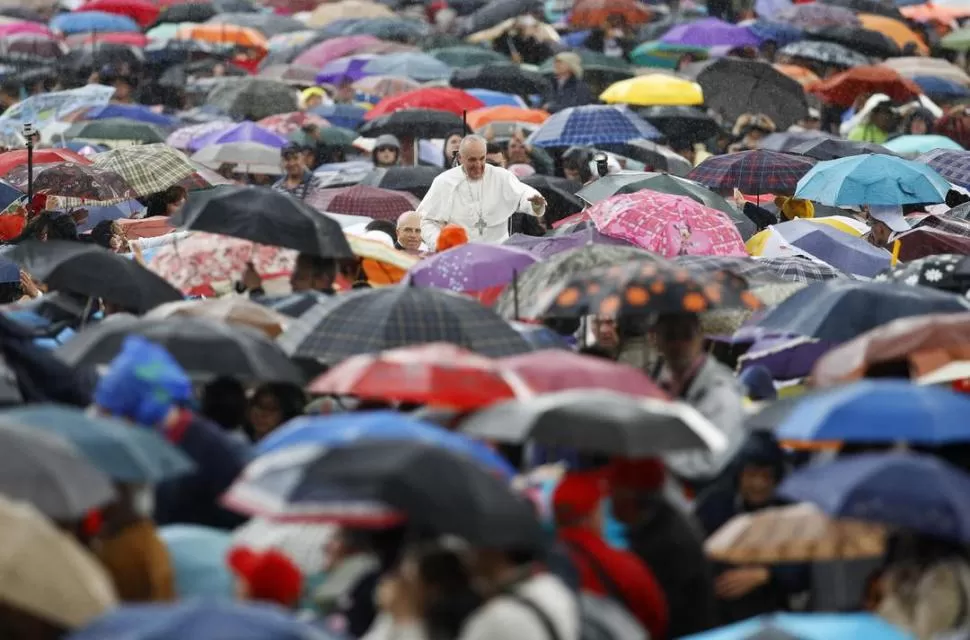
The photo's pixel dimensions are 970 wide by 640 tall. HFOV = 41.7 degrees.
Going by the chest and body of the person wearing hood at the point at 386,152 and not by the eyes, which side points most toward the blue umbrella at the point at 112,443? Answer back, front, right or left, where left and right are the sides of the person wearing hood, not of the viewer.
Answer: front

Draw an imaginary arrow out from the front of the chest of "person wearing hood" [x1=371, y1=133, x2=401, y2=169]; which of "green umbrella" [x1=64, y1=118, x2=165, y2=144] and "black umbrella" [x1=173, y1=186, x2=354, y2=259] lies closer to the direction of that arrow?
the black umbrella

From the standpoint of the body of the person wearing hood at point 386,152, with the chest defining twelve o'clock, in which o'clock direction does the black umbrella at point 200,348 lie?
The black umbrella is roughly at 12 o'clock from the person wearing hood.

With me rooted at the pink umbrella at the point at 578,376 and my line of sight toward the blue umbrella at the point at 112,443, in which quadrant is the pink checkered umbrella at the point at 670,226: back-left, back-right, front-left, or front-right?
back-right

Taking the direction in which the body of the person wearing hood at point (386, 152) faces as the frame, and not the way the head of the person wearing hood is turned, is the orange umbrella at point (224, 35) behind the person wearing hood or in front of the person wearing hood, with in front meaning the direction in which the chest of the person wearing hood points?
behind

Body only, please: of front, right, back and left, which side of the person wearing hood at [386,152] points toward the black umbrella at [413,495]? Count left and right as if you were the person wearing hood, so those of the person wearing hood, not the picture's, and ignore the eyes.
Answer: front

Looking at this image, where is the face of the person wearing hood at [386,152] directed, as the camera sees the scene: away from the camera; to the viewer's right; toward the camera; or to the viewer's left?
toward the camera

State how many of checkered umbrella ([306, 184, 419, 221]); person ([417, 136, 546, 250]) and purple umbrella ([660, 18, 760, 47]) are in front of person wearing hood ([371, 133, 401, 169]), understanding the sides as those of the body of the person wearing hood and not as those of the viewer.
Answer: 2

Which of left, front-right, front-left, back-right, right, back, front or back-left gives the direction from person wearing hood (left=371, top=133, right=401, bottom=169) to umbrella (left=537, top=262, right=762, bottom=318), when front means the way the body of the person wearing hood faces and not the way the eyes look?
front

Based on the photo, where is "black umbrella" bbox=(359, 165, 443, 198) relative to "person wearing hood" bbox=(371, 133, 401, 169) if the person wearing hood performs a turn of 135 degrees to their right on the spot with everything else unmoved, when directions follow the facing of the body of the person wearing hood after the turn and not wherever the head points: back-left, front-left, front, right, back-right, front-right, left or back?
back-left

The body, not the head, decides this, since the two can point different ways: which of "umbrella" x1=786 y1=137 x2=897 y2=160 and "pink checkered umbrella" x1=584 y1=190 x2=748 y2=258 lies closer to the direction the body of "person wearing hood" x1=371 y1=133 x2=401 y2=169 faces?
the pink checkered umbrella

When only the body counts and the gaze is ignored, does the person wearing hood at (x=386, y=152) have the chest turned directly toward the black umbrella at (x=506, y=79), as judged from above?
no

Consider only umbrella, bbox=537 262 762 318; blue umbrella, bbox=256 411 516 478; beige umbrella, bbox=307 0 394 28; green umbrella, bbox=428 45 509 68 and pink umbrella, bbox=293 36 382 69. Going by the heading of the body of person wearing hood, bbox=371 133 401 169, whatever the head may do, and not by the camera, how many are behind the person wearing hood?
3

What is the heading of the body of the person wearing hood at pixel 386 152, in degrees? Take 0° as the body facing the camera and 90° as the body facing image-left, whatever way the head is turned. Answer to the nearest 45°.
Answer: approximately 0°

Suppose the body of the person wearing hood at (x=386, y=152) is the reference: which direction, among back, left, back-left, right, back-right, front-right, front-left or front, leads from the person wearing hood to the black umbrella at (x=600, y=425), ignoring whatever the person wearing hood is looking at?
front

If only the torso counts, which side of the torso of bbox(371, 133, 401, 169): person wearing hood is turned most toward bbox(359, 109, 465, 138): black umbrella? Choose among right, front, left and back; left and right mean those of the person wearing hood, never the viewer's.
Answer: back

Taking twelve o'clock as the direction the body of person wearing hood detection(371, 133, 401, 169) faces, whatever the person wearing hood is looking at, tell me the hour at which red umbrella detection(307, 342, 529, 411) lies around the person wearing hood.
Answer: The red umbrella is roughly at 12 o'clock from the person wearing hood.
